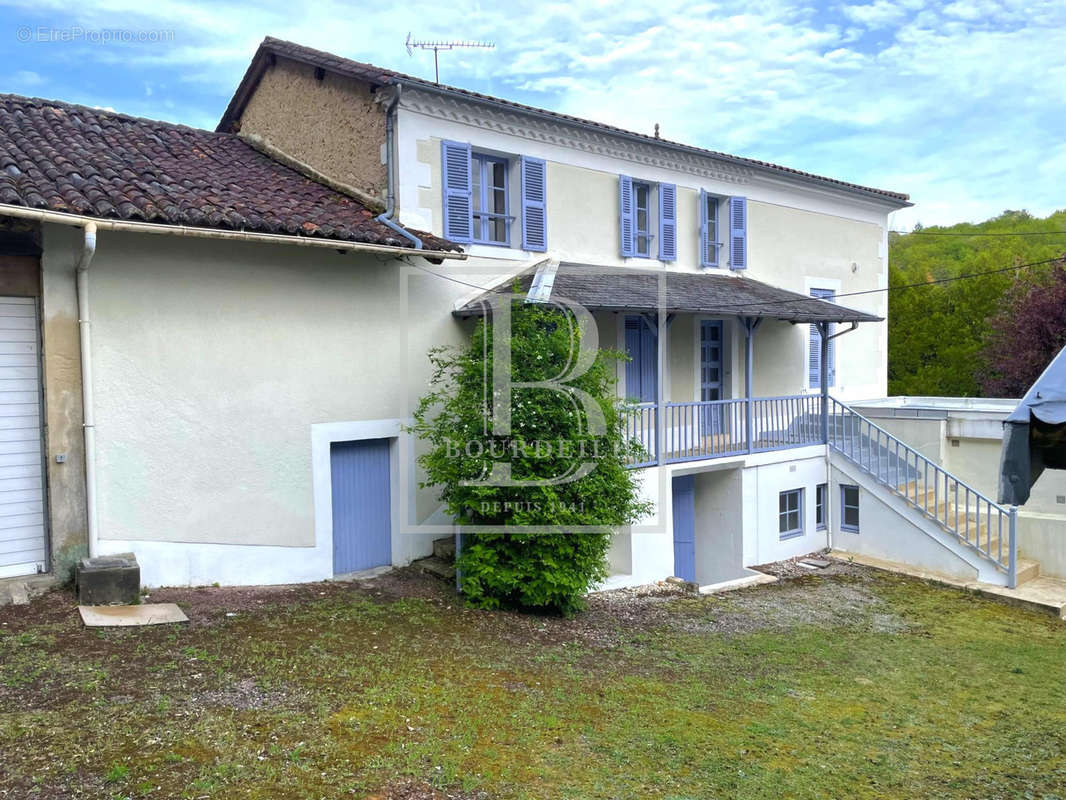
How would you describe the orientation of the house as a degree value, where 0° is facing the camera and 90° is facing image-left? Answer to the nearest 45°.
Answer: approximately 315°

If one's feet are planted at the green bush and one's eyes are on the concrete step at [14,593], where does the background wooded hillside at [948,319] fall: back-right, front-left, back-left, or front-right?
back-right

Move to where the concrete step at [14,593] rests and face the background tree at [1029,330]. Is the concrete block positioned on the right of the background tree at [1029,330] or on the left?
right

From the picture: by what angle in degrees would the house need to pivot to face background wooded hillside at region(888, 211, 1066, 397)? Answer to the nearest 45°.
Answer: approximately 90° to its left

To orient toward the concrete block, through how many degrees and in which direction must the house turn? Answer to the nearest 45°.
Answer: approximately 90° to its right
